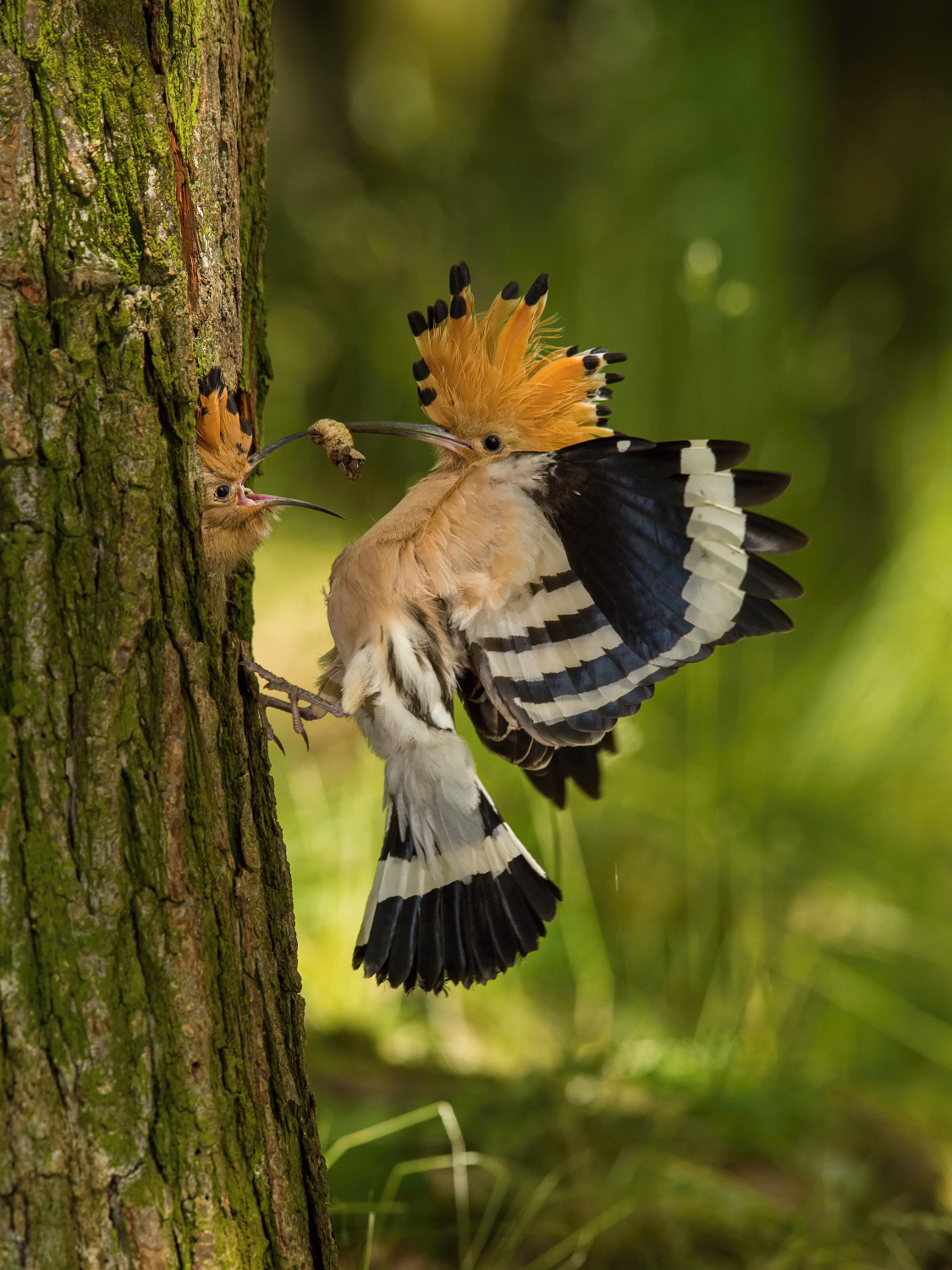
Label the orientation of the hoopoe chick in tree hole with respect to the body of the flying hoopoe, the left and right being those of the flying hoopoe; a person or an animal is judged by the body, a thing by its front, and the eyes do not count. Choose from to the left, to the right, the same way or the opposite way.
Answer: the opposite way

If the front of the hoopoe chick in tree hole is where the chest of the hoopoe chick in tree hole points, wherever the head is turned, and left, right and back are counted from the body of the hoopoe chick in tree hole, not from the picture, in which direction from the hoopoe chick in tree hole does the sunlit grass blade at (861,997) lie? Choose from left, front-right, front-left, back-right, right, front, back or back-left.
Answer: front-left

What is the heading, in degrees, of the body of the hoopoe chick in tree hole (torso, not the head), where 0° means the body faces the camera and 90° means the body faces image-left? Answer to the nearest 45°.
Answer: approximately 270°

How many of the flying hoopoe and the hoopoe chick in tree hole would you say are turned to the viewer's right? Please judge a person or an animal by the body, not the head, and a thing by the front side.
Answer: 1

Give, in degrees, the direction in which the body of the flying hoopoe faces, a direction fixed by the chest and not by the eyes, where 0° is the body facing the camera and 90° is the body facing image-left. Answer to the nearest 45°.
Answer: approximately 90°
